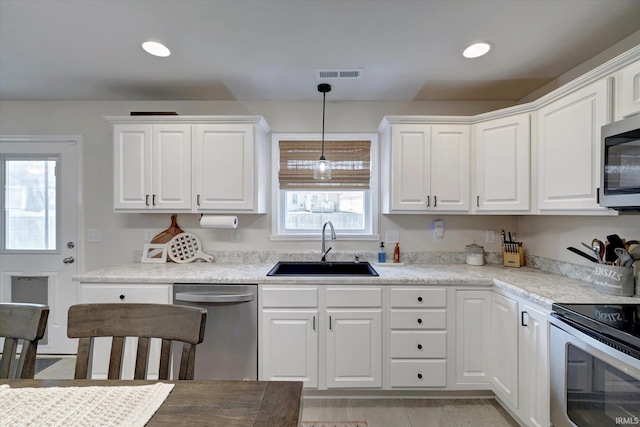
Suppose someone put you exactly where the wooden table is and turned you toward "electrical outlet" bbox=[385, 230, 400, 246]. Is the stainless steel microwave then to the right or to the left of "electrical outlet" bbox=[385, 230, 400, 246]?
right

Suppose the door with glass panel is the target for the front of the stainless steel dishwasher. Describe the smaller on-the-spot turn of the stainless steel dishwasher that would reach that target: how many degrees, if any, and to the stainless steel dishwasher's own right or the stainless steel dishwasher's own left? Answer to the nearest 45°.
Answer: approximately 135° to the stainless steel dishwasher's own right

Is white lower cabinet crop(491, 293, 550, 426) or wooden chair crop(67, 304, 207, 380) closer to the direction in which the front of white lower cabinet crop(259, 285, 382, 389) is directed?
the wooden chair

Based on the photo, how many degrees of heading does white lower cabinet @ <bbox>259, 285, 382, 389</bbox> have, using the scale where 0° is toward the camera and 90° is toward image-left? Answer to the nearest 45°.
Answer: approximately 0°

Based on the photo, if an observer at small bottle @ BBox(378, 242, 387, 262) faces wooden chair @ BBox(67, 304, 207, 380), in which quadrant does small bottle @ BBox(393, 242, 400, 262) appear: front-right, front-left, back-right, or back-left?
back-left

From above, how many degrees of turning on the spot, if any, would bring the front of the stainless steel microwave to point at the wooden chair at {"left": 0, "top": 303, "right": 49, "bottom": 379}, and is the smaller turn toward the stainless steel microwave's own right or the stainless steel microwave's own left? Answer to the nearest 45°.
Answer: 0° — it already faces it

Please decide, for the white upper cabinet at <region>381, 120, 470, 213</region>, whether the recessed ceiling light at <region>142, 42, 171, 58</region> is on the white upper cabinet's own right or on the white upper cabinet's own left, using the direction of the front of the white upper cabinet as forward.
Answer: on the white upper cabinet's own right

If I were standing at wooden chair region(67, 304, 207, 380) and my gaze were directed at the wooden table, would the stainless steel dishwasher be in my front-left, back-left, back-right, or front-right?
back-left

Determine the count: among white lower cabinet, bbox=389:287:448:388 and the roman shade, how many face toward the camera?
2

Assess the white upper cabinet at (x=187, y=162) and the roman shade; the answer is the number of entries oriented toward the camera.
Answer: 2

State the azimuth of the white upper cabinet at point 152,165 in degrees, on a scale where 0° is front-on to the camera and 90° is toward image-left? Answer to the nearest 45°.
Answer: approximately 0°

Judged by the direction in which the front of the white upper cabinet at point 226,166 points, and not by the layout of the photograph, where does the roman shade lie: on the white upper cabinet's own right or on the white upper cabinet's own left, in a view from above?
on the white upper cabinet's own left

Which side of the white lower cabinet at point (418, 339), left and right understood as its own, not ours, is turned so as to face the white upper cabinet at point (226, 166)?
right
